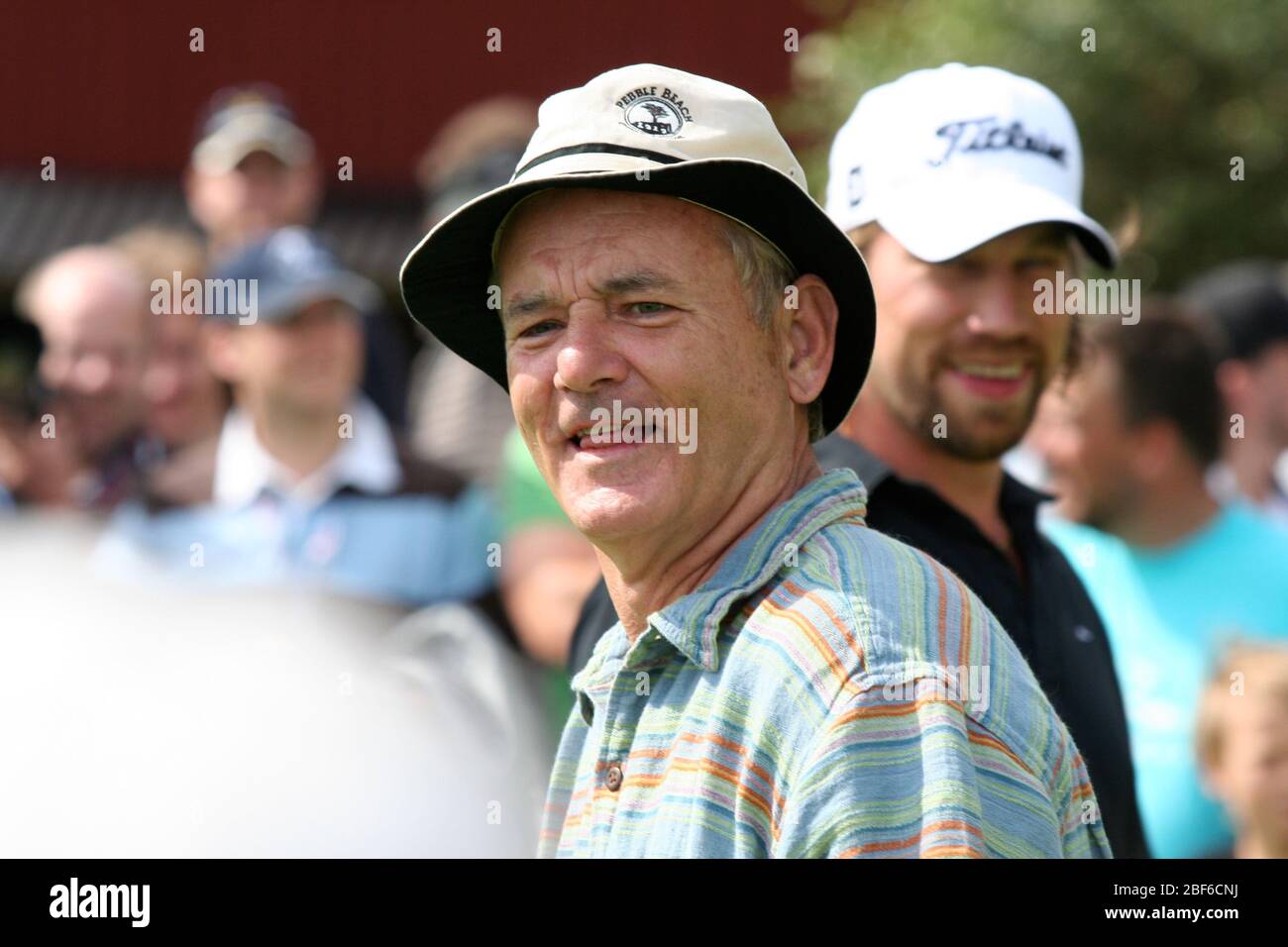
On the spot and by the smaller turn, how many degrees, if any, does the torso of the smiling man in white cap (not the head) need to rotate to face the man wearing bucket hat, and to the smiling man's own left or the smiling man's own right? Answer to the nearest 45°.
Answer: approximately 45° to the smiling man's own right

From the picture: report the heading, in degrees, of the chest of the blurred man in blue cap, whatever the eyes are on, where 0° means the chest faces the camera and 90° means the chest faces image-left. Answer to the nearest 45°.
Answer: approximately 315°

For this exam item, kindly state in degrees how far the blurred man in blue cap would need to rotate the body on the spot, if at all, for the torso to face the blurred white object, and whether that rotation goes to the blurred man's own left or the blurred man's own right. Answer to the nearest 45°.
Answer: approximately 45° to the blurred man's own right

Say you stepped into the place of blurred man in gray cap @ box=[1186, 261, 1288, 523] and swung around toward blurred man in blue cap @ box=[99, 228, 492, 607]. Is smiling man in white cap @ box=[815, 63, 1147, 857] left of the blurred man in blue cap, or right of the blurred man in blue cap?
left

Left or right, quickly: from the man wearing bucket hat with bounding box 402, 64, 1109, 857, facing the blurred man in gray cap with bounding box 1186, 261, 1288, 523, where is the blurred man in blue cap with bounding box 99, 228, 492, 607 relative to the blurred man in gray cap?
left

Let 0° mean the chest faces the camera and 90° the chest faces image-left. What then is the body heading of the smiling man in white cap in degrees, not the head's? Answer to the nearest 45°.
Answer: approximately 315°

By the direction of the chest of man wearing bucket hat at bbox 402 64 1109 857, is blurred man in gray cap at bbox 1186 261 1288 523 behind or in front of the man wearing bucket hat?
behind

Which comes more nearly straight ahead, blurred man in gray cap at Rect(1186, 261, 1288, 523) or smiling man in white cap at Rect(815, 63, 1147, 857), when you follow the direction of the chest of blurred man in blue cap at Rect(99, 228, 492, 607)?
the smiling man in white cap
